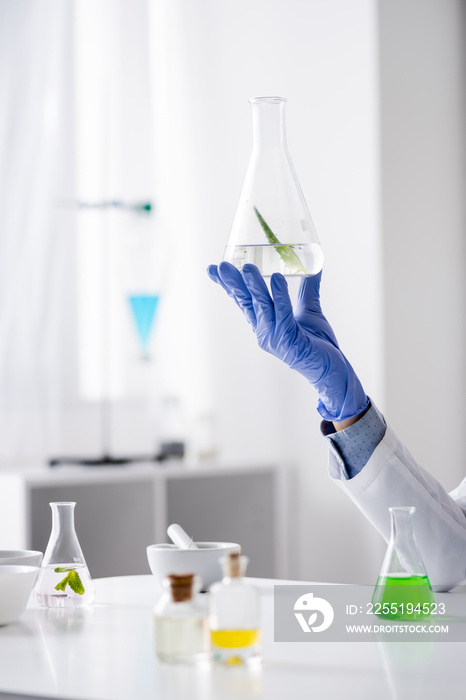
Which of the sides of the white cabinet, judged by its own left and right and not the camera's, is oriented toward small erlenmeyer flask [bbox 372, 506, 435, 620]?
front

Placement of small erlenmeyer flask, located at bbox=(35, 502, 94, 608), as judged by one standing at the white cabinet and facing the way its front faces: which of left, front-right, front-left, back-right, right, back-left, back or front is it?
front

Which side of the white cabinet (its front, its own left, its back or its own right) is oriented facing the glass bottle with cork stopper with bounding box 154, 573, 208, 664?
front

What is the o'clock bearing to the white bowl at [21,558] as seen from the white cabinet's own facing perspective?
The white bowl is roughly at 12 o'clock from the white cabinet.

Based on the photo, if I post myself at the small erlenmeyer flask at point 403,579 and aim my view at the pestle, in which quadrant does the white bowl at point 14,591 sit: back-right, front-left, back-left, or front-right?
front-left

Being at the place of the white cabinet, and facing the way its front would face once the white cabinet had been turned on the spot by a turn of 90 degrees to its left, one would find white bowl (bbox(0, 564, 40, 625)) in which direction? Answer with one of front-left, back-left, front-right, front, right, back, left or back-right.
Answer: right

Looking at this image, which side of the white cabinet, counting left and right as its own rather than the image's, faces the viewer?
front

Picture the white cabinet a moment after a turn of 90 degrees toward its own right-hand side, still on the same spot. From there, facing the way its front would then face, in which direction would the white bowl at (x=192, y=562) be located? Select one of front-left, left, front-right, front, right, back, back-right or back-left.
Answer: left

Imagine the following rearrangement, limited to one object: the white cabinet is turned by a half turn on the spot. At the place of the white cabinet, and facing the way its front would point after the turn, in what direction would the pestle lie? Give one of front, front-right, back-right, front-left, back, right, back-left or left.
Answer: back

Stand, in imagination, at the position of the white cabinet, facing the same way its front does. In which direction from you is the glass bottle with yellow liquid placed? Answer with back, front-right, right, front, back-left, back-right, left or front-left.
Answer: front

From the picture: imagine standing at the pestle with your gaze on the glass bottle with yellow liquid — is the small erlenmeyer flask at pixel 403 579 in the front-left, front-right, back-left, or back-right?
front-left
